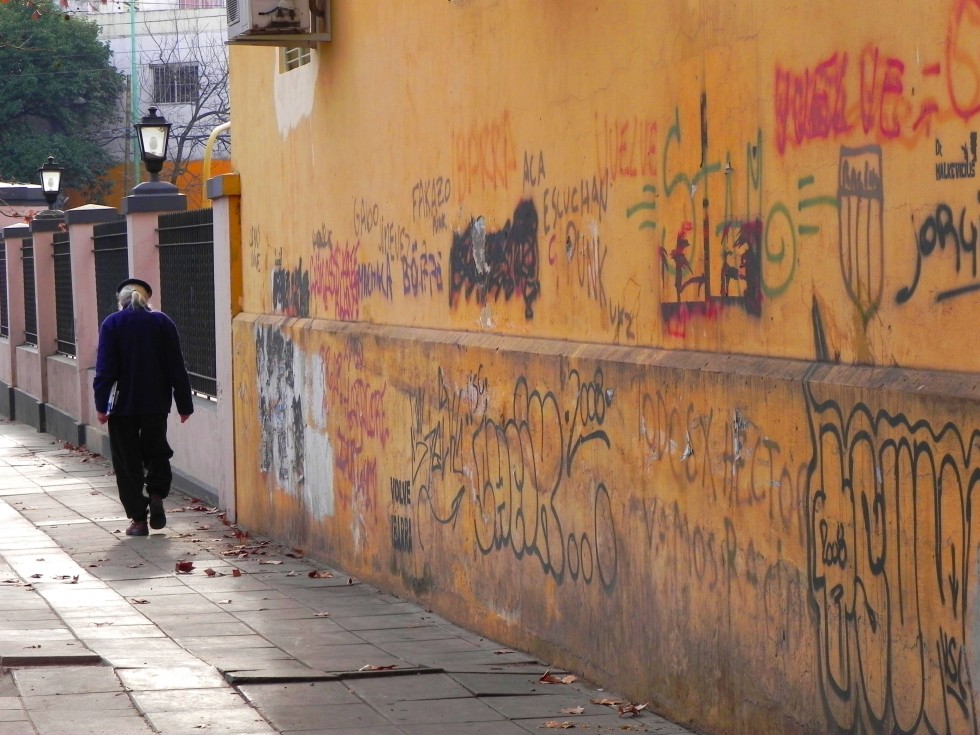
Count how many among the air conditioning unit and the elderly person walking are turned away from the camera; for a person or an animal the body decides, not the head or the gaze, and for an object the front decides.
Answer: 1

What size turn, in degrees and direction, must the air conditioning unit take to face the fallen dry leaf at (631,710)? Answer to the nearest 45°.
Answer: approximately 45° to its left

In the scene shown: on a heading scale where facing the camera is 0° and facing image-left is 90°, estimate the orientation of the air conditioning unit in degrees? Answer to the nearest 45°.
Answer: approximately 45°

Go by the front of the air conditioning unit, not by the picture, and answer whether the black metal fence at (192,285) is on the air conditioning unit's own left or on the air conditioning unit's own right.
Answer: on the air conditioning unit's own right

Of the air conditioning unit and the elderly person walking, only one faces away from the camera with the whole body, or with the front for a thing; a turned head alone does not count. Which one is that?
the elderly person walking

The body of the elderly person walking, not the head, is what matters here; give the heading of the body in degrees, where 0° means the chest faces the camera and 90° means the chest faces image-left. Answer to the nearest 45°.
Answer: approximately 180°
